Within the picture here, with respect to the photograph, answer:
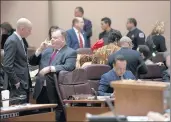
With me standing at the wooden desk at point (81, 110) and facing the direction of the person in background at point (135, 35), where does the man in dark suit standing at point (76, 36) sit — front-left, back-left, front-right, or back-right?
front-left

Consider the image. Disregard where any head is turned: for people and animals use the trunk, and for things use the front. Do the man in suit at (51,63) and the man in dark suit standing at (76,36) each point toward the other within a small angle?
no

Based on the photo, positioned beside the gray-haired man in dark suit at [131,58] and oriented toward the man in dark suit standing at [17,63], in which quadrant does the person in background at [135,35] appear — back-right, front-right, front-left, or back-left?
back-right

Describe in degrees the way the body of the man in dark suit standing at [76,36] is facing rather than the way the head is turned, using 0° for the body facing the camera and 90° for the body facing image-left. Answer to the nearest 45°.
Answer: approximately 315°

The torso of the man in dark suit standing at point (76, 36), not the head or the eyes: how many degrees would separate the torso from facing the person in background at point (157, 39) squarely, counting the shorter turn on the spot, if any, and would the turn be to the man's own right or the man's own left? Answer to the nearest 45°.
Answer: approximately 45° to the man's own left

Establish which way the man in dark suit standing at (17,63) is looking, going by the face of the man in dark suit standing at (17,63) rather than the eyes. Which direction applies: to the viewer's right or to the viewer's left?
to the viewer's right

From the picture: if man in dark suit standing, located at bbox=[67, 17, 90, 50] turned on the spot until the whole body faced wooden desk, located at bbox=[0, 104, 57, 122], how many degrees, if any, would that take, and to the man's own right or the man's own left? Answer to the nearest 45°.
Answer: approximately 45° to the man's own right

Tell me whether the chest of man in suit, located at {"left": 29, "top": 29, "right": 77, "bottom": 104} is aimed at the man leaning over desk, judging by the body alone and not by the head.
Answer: no

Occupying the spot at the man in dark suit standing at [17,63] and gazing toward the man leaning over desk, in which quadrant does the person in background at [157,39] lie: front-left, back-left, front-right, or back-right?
front-left

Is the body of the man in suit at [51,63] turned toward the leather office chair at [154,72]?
no

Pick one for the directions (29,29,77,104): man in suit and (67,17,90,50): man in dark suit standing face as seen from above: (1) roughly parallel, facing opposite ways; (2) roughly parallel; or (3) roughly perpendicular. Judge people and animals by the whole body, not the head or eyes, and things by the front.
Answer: roughly perpendicular

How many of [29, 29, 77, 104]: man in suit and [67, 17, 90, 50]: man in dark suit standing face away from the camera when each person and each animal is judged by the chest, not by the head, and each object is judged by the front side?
0

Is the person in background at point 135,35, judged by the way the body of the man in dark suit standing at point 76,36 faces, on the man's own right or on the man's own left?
on the man's own left
